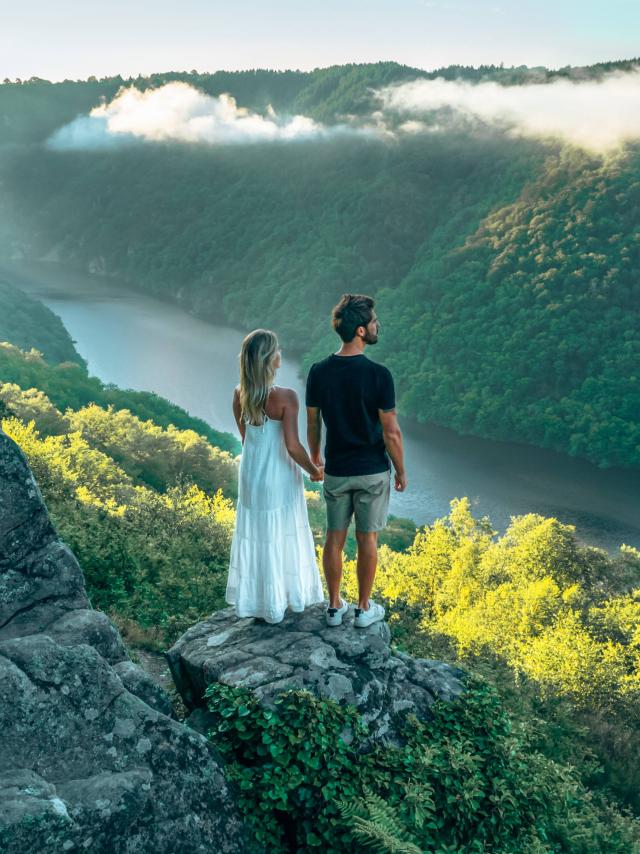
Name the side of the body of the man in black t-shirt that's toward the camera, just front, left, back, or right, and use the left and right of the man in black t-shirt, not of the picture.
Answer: back

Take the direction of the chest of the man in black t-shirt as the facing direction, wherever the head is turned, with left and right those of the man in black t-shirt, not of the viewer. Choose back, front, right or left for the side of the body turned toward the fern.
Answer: back

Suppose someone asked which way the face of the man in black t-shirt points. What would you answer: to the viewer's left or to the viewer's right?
to the viewer's right
